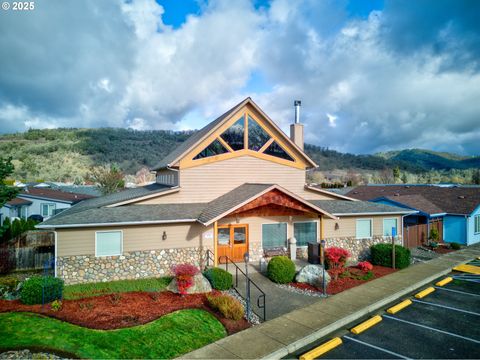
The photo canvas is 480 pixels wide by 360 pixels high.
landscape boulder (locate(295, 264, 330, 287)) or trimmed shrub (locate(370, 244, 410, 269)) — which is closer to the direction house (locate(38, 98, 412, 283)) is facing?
the landscape boulder

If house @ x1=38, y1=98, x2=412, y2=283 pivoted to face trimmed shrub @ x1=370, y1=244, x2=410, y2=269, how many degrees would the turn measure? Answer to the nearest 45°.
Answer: approximately 45° to its left

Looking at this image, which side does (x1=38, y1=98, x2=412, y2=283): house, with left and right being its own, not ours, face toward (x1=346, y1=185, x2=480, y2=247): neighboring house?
left

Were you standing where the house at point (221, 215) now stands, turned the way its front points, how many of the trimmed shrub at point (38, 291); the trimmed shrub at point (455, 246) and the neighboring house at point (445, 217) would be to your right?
1

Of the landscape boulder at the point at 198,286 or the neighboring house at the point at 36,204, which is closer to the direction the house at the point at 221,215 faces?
the landscape boulder

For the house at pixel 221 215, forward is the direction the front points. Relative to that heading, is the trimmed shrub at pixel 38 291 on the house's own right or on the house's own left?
on the house's own right

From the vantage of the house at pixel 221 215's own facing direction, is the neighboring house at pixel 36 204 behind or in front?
behind

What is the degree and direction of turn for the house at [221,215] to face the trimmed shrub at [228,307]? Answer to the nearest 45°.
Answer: approximately 45° to its right

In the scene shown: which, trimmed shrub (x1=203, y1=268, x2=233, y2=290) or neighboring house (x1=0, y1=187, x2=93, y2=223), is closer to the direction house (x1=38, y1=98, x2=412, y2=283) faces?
the trimmed shrub

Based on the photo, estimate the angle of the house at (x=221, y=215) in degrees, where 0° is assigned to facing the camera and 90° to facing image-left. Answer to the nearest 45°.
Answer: approximately 315°
